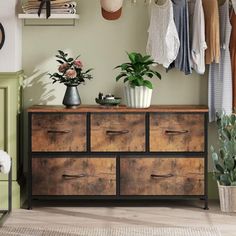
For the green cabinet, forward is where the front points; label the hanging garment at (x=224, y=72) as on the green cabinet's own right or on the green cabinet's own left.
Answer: on the green cabinet's own left

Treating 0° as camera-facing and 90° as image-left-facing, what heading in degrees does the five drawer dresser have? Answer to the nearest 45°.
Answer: approximately 0°

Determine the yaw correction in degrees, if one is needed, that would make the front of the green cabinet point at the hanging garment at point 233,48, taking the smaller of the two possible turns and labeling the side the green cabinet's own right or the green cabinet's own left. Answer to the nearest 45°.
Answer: approximately 90° to the green cabinet's own left

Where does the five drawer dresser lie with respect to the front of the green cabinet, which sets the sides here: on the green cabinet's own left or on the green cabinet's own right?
on the green cabinet's own left

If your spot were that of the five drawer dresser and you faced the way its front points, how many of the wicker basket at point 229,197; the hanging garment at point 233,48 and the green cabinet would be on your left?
2

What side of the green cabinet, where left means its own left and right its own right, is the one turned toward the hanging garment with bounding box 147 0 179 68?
left

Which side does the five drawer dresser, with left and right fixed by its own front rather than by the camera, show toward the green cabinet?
right

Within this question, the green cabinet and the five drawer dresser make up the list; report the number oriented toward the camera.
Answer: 2

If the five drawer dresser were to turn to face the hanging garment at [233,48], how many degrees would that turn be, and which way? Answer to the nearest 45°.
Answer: approximately 90° to its left

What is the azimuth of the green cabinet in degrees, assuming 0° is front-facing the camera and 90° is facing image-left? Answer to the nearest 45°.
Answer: approximately 0°

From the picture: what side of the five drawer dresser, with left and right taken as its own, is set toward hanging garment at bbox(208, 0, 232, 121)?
left
